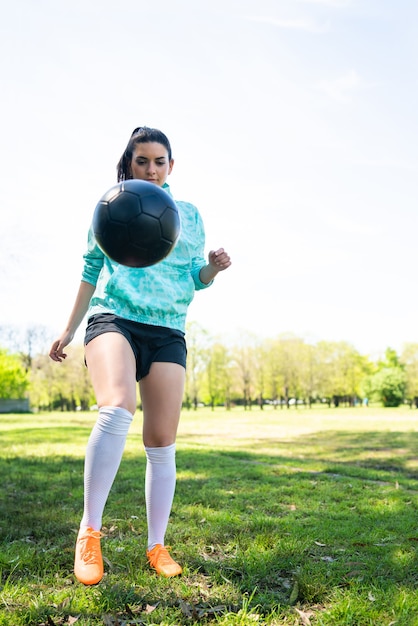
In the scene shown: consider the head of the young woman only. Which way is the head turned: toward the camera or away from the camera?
toward the camera

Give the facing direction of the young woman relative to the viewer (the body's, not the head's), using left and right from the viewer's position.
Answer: facing the viewer
